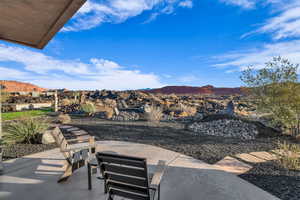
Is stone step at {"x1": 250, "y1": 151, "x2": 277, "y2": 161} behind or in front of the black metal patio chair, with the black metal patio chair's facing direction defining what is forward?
in front

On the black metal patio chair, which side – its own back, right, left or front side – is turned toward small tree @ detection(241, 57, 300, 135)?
front

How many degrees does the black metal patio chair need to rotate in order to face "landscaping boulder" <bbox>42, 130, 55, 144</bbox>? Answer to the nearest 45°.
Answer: approximately 90° to its left

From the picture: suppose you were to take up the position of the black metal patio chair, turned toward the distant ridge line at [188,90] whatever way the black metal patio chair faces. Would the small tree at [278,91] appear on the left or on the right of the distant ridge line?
right

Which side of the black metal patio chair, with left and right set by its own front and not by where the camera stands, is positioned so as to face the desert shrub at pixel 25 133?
left

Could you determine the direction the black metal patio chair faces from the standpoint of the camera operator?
facing away from the viewer and to the right of the viewer

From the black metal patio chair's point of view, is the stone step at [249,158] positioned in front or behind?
in front

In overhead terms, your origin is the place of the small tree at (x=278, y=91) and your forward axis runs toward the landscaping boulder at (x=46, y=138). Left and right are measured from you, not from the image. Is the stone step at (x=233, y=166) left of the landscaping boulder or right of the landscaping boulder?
left

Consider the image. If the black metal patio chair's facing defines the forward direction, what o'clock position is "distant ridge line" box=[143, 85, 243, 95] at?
The distant ridge line is roughly at 11 o'clock from the black metal patio chair.
